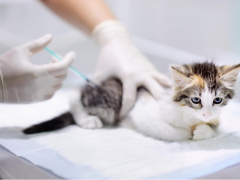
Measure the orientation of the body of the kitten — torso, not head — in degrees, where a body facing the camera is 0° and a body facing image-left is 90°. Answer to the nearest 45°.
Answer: approximately 315°
